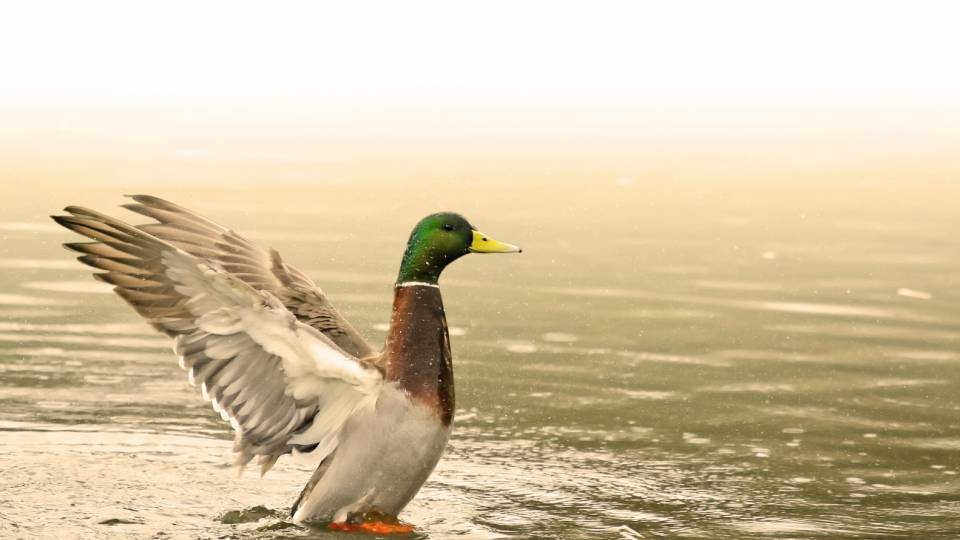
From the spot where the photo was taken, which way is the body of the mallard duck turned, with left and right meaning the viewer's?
facing to the right of the viewer
